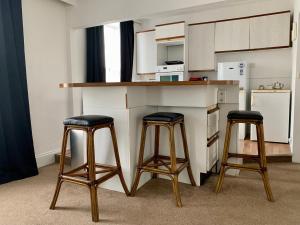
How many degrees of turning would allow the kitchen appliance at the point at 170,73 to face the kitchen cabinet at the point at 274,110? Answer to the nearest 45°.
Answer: approximately 45° to its left

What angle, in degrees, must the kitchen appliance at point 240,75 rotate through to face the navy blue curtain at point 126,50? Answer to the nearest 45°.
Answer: approximately 90° to its right

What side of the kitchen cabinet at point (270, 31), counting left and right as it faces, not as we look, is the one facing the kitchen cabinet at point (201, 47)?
right

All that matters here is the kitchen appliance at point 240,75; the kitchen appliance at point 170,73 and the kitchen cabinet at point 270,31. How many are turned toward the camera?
3

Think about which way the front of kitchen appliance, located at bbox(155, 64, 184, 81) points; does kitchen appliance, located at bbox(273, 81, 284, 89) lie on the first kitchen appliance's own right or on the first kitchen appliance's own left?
on the first kitchen appliance's own left

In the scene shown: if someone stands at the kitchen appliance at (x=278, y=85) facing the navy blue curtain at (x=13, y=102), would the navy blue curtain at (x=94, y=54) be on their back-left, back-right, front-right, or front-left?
front-right

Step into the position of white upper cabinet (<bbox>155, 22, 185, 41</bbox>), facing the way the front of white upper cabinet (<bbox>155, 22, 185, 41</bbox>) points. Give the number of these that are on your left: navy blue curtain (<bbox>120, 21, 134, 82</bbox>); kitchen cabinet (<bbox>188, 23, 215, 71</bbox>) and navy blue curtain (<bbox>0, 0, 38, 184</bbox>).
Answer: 1

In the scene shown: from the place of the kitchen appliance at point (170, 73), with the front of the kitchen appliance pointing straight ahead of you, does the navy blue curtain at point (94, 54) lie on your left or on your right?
on your right

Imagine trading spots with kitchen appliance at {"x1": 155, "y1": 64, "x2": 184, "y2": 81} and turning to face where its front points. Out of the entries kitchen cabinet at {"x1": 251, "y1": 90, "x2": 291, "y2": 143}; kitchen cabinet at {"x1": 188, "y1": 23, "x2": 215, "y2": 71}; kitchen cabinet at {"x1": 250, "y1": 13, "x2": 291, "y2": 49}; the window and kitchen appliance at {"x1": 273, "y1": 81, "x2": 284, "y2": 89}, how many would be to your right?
1

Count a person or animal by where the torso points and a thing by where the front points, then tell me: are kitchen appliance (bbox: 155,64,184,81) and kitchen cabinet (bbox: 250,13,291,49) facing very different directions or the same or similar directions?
same or similar directions

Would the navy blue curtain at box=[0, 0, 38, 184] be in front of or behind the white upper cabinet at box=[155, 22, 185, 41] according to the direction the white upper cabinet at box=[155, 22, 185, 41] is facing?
in front

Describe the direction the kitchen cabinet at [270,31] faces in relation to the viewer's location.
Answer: facing the viewer

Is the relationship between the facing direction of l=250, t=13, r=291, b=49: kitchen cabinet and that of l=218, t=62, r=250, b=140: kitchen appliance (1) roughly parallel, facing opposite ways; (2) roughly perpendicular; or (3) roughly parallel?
roughly parallel

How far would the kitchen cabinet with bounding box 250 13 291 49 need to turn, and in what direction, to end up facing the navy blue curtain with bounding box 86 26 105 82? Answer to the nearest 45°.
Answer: approximately 45° to its right

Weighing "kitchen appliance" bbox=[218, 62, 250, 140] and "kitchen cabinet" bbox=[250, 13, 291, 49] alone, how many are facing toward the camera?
2

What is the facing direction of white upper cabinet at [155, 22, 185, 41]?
toward the camera
